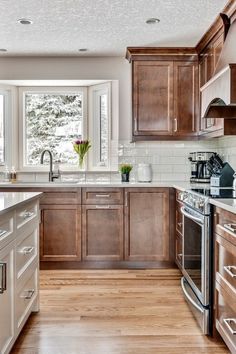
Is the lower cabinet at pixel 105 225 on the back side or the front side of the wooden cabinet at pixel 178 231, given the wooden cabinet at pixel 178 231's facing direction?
on the front side

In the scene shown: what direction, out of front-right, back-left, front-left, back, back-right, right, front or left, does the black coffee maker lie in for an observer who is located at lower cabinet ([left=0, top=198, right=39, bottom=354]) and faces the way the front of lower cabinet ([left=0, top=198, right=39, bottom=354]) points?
front-left

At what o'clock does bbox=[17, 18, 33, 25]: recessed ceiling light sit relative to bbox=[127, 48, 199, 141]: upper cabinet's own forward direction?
The recessed ceiling light is roughly at 2 o'clock from the upper cabinet.

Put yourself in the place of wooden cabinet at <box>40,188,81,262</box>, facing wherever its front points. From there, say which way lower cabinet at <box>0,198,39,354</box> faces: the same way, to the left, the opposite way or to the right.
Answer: to the left

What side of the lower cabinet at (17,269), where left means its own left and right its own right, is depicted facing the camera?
right

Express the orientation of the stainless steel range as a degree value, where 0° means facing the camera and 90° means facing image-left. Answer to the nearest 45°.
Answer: approximately 90°

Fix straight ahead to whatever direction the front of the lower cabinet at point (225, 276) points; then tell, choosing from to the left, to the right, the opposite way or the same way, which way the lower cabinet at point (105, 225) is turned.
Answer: to the left

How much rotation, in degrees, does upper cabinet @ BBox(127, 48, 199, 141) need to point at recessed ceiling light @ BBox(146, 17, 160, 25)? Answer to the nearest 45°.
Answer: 0° — it already faces it

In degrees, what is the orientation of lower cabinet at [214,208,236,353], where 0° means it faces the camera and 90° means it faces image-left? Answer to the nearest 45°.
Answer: approximately 90°
